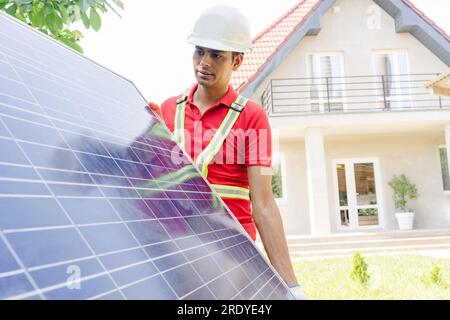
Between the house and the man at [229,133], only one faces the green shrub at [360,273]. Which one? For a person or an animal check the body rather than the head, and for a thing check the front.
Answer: the house

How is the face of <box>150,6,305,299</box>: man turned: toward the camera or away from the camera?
toward the camera

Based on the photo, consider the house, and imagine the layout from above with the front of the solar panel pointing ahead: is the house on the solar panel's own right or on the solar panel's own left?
on the solar panel's own left

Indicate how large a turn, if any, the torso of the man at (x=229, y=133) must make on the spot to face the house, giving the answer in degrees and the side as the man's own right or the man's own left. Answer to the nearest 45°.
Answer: approximately 135° to the man's own right

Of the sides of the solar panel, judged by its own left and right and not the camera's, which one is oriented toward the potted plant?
left

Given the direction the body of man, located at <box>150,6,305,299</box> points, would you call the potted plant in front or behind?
behind

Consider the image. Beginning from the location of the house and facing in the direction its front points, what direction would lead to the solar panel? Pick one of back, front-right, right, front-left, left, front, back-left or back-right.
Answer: front

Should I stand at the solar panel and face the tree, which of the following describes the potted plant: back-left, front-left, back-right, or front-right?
front-right

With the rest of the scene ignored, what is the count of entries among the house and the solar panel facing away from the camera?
0

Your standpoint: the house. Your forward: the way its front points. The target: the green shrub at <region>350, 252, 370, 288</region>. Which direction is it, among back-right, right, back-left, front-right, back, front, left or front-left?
front

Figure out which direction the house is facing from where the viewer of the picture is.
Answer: facing the viewer

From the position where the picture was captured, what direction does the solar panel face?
facing the viewer and to the right of the viewer

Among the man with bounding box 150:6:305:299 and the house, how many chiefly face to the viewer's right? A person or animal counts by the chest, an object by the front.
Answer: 0
